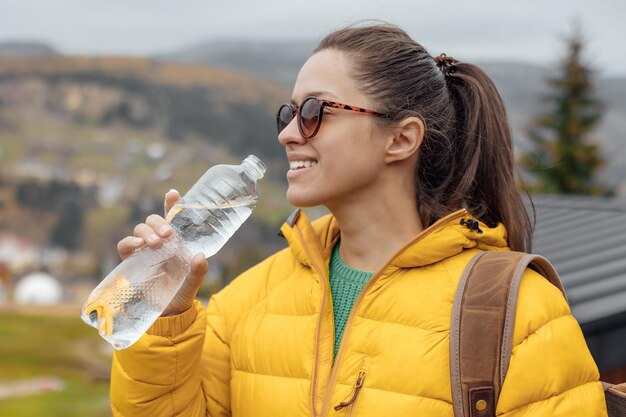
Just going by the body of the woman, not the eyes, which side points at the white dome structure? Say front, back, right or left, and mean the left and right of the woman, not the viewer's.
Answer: right

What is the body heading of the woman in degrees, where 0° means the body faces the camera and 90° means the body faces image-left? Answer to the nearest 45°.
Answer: approximately 45°

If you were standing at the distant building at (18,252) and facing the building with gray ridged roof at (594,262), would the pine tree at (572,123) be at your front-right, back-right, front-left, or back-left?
front-left

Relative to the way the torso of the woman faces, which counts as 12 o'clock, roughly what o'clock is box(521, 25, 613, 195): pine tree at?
The pine tree is roughly at 5 o'clock from the woman.

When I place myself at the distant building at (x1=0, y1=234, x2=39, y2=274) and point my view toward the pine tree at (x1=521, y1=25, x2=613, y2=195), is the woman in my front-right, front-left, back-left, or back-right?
front-right

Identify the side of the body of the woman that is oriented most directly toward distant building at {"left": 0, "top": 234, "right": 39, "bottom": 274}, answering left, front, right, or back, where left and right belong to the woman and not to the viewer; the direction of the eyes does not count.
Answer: right

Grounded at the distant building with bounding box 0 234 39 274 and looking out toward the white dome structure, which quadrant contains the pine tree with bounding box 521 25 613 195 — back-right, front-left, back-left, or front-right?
front-left

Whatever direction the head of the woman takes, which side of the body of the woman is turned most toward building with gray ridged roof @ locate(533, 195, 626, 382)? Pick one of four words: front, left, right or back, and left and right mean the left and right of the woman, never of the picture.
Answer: back
